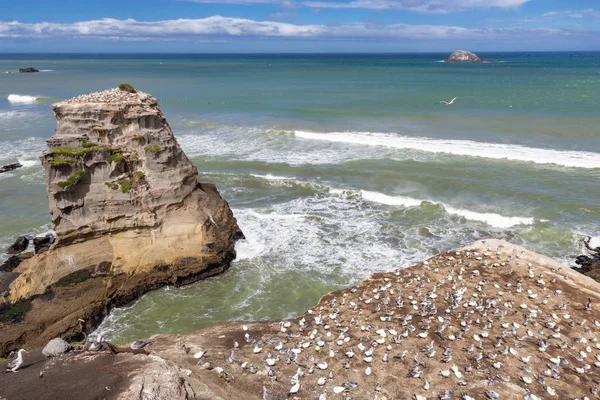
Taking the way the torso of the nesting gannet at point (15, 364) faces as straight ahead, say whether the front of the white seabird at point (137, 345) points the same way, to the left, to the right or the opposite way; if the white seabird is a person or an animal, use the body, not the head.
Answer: the opposite way

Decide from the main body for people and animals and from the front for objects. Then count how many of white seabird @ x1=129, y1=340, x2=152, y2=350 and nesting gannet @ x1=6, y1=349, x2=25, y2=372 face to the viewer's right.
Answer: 1
